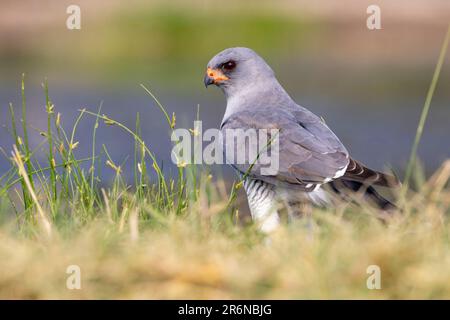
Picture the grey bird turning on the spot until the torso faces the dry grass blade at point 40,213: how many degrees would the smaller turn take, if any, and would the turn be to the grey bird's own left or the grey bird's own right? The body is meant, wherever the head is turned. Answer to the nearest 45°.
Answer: approximately 45° to the grey bird's own left

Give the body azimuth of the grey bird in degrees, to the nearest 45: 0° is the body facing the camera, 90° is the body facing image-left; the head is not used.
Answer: approximately 90°
